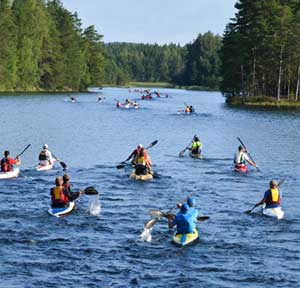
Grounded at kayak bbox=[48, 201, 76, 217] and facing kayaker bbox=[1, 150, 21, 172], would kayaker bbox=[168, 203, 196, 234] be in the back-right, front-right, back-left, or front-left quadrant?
back-right

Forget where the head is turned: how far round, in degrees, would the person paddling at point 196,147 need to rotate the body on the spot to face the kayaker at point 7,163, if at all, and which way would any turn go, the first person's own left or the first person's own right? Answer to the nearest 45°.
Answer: approximately 135° to the first person's own left

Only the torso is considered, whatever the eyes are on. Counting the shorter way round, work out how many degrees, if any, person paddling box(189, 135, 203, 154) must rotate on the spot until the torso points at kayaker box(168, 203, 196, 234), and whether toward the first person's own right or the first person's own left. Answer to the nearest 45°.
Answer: approximately 180°

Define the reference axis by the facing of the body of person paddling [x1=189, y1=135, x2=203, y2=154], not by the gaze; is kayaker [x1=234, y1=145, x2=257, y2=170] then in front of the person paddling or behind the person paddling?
behind

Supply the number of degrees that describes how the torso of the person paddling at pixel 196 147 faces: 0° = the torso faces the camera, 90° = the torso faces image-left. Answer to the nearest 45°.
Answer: approximately 180°

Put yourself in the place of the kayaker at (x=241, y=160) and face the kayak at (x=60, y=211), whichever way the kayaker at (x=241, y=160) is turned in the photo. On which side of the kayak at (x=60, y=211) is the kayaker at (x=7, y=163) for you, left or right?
right

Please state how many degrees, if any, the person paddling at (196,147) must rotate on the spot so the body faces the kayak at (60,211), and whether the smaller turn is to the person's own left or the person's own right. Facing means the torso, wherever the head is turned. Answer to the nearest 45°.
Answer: approximately 180°

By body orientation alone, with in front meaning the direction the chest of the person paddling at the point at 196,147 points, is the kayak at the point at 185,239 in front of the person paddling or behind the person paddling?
behind

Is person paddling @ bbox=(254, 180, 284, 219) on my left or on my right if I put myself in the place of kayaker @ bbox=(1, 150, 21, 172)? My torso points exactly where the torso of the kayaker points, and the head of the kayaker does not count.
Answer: on my right

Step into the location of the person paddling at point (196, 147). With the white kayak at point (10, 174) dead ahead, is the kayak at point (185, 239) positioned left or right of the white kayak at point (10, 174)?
left

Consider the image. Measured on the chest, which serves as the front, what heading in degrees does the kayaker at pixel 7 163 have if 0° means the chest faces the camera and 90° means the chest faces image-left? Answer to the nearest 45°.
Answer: approximately 225°

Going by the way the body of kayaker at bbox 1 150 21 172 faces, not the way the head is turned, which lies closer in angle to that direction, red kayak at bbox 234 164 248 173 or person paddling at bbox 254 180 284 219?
the red kayak

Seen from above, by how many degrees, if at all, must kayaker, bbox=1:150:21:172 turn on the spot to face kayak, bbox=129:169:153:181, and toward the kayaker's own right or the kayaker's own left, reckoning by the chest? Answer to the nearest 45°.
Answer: approximately 45° to the kayaker's own right
